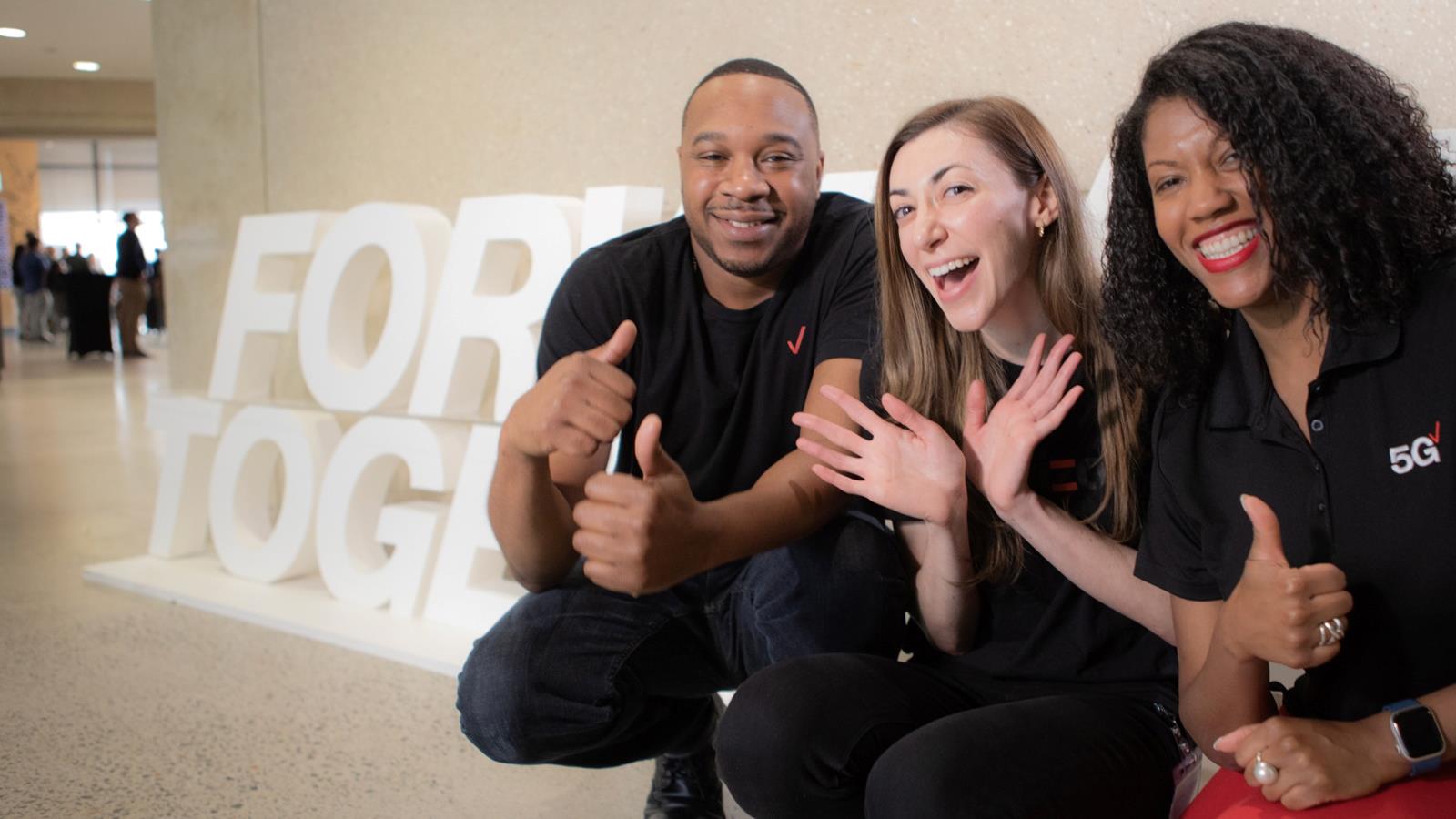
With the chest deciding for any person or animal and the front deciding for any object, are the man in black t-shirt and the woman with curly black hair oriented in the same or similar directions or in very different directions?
same or similar directions

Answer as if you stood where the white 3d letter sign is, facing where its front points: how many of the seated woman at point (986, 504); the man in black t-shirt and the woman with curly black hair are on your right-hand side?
0

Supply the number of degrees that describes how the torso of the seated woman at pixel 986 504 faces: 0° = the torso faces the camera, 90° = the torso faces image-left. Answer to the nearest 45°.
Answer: approximately 45°

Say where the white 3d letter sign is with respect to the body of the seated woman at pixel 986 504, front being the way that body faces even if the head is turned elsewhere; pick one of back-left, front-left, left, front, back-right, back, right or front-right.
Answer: right

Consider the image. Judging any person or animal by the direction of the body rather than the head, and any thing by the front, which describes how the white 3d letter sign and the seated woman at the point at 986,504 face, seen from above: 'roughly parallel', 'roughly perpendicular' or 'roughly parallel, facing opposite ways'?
roughly parallel

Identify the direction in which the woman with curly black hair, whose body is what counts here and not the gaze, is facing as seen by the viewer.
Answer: toward the camera

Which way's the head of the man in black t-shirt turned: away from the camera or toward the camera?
toward the camera

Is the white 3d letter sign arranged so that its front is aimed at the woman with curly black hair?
no

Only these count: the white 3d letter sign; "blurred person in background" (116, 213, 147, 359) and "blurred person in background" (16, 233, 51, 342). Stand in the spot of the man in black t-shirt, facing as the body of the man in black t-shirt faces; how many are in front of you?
0

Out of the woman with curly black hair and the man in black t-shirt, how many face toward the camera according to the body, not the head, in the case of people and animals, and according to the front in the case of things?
2

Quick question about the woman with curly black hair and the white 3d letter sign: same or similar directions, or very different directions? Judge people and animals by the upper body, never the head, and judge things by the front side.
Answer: same or similar directions
